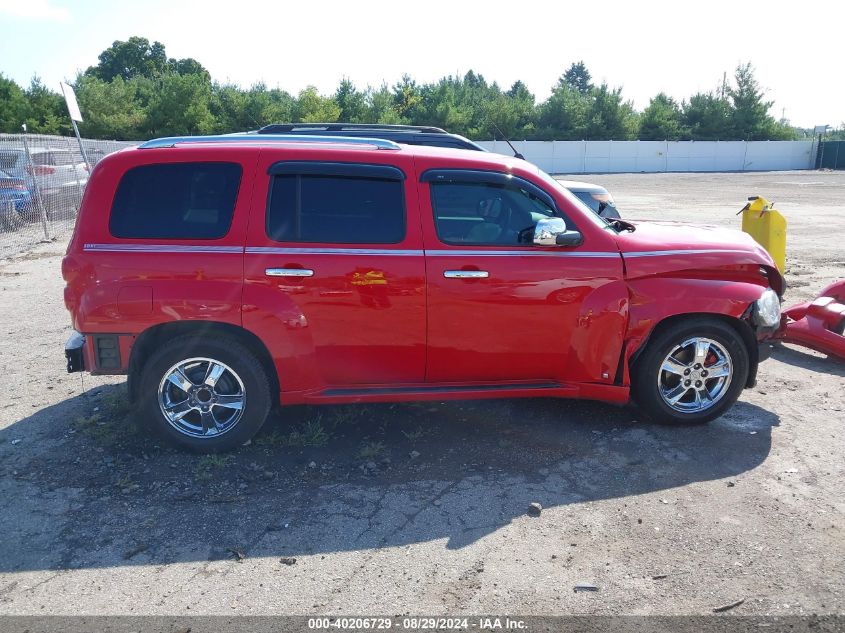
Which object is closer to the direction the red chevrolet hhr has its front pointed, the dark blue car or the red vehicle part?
the red vehicle part

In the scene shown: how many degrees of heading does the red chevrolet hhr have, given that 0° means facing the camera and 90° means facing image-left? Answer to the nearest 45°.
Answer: approximately 270°

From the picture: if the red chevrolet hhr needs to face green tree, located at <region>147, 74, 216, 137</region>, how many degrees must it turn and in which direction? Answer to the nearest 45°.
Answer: approximately 90° to its left

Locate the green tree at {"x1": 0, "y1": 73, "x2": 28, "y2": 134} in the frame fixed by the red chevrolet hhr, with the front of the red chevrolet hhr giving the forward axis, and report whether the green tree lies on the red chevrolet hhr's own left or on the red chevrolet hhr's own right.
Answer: on the red chevrolet hhr's own left

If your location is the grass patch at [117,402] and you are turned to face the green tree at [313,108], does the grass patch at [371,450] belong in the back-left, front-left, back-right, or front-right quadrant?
back-right

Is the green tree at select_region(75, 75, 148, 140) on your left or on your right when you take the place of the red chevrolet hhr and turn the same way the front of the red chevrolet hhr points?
on your left
